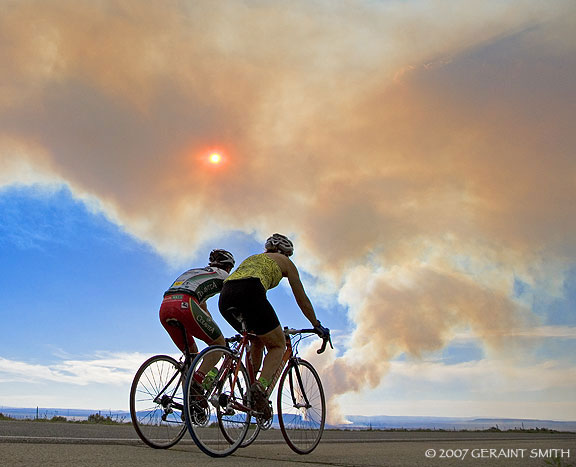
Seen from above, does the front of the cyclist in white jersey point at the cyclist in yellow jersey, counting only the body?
no

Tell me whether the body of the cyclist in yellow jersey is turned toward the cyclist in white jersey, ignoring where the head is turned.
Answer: no

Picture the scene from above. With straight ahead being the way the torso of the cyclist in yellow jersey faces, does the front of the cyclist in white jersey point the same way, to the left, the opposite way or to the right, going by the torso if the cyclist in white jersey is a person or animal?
the same way

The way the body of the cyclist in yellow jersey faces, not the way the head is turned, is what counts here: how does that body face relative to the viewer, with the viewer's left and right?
facing away from the viewer and to the right of the viewer

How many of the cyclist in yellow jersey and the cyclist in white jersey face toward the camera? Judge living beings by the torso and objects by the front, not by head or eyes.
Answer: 0

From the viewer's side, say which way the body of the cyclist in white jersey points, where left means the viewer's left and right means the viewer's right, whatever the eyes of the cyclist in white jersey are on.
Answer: facing away from the viewer and to the right of the viewer

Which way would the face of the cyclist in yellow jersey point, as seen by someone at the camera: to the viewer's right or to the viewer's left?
to the viewer's right

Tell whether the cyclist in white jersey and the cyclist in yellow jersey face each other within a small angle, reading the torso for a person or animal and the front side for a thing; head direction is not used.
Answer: no

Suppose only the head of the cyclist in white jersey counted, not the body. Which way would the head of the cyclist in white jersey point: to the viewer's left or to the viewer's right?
to the viewer's right
